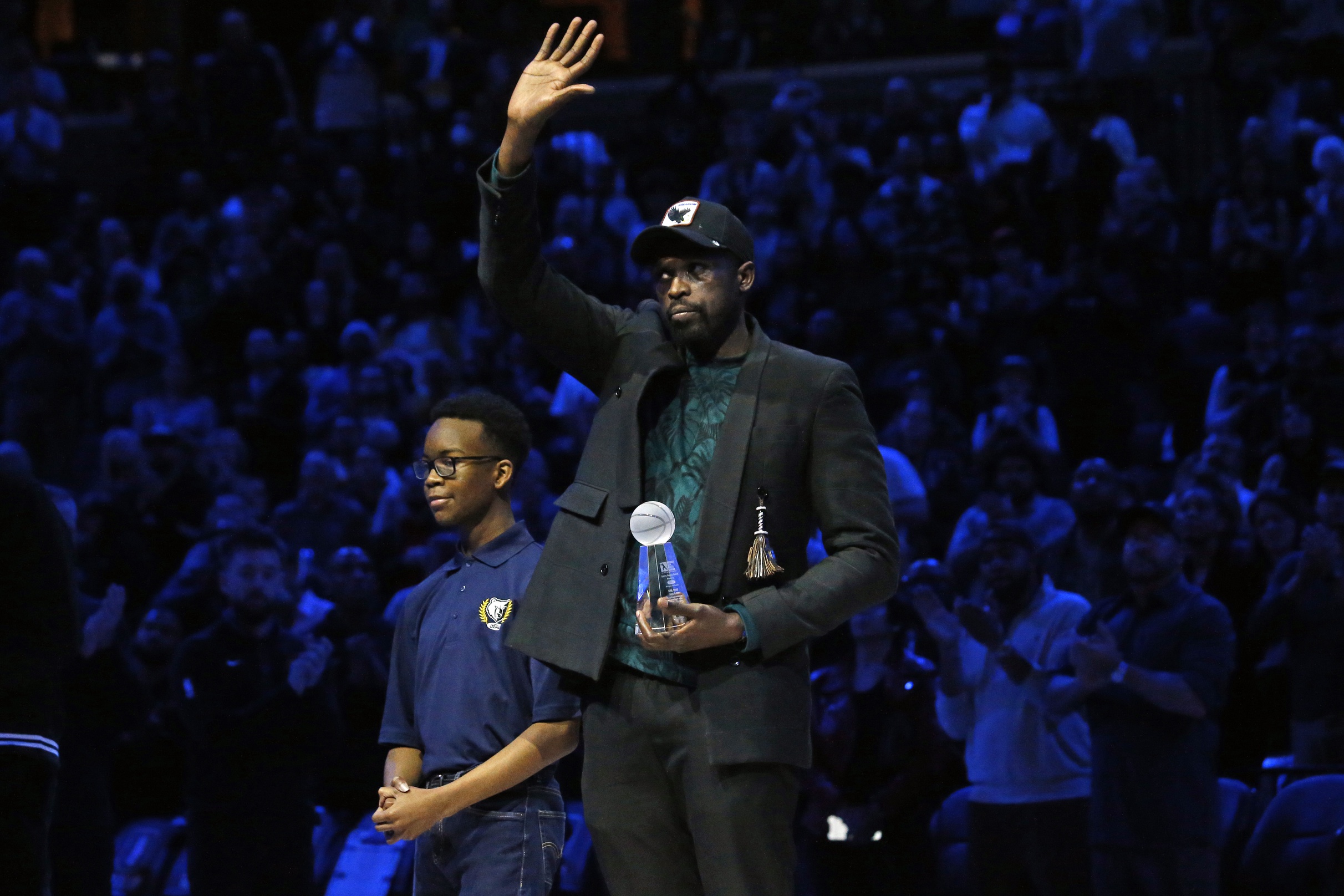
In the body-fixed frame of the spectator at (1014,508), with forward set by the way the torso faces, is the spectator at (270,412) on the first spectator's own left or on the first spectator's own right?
on the first spectator's own right

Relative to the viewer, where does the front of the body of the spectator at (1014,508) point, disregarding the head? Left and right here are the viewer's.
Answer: facing the viewer

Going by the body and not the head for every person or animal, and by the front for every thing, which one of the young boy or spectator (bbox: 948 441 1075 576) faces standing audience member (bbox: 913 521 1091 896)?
the spectator

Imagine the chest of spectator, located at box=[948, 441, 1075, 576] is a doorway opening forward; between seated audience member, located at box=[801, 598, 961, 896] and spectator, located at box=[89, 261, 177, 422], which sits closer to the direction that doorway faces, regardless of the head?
the seated audience member

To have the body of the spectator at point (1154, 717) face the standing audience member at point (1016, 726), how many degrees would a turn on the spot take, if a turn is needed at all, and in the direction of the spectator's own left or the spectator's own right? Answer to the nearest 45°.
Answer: approximately 45° to the spectator's own right

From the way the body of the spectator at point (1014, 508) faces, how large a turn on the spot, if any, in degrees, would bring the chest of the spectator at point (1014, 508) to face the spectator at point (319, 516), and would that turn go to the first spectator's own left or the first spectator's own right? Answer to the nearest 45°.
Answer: approximately 90° to the first spectator's own right

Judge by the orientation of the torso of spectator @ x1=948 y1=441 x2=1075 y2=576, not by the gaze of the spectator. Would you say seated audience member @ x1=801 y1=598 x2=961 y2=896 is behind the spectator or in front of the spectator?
in front

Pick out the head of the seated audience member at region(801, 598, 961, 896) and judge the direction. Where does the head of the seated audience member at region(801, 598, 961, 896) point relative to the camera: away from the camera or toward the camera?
toward the camera

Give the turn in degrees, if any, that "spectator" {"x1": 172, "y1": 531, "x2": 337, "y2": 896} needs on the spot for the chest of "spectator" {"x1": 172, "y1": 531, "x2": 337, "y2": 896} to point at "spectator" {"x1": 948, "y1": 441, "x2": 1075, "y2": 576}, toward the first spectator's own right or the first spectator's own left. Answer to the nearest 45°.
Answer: approximately 90° to the first spectator's own left

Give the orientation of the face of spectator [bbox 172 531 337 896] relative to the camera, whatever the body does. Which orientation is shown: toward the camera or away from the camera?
toward the camera

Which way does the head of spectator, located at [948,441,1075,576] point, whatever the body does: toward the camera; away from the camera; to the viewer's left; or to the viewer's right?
toward the camera

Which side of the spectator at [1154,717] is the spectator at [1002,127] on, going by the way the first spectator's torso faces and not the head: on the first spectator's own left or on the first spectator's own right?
on the first spectator's own right

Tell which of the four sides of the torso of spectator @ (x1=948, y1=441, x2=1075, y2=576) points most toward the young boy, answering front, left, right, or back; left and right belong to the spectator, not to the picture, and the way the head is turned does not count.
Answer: front

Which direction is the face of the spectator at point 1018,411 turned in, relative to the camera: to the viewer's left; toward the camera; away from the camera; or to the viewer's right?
toward the camera

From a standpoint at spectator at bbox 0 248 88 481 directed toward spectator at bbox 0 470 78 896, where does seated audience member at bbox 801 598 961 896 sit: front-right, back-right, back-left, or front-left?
front-left
